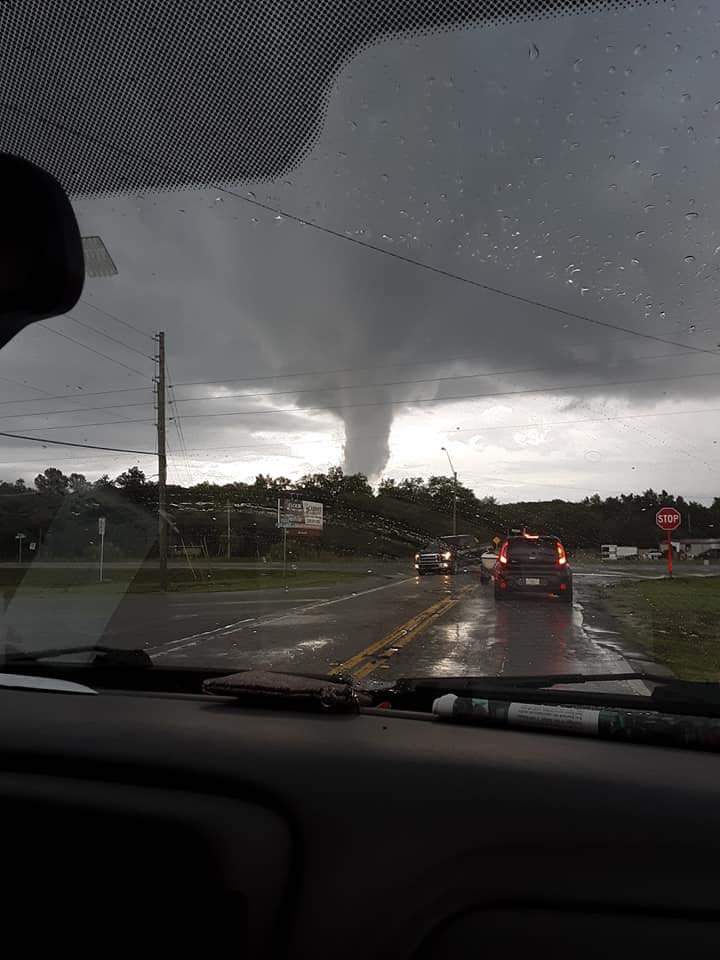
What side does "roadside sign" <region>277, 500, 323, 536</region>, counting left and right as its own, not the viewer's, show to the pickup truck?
left

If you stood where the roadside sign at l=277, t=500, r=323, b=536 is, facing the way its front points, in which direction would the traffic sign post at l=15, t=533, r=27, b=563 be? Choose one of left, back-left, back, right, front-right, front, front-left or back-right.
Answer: right

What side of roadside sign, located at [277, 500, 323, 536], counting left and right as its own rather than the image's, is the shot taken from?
front

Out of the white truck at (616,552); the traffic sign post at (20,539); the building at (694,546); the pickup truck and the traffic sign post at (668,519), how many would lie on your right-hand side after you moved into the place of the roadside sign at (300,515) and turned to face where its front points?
1

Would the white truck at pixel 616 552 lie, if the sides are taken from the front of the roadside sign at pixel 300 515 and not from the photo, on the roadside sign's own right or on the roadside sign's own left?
on the roadside sign's own left

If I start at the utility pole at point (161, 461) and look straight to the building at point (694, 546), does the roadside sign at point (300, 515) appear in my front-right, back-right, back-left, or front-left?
front-left

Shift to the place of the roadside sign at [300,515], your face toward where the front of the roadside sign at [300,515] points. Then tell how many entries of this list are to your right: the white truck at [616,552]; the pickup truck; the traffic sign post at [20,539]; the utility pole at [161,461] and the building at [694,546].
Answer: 2

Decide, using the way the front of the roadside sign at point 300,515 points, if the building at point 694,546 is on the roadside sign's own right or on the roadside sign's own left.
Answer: on the roadside sign's own left

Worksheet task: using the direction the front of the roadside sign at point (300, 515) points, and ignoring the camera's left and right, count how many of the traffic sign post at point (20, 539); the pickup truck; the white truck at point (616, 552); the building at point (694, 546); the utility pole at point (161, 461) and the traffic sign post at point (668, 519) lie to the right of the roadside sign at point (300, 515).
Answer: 2

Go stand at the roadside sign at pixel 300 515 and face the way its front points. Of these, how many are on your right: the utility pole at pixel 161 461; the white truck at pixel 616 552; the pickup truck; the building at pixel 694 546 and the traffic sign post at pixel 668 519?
1
